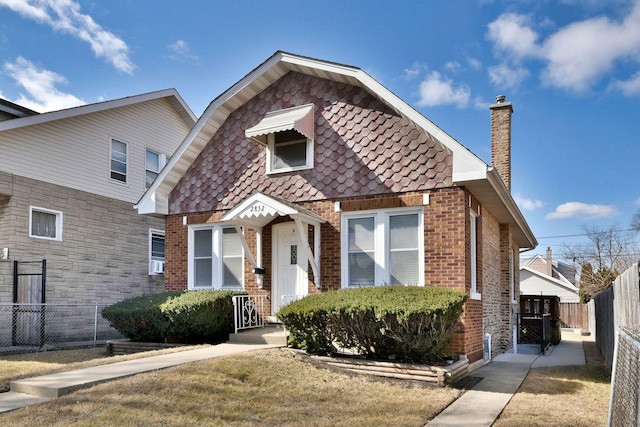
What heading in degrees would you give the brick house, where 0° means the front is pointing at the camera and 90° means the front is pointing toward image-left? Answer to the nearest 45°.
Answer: approximately 45°

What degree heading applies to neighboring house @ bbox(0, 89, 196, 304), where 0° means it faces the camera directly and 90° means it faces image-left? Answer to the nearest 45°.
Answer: approximately 45°

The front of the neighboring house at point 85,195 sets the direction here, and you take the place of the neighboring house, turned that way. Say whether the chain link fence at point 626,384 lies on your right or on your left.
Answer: on your left

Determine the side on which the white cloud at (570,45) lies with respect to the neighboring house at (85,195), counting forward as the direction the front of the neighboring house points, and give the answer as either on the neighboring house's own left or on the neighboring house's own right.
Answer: on the neighboring house's own left

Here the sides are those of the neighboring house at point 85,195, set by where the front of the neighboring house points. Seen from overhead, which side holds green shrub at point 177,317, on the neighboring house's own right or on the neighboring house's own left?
on the neighboring house's own left

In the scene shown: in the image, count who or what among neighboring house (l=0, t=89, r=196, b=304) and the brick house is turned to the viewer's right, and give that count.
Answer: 0
